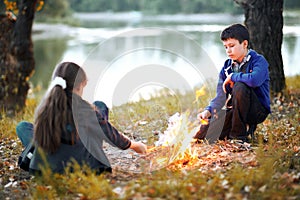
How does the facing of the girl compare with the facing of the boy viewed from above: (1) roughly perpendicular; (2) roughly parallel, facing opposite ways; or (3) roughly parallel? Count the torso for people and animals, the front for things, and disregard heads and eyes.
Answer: roughly parallel, facing opposite ways

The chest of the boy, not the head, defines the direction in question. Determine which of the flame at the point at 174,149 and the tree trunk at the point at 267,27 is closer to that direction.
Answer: the flame

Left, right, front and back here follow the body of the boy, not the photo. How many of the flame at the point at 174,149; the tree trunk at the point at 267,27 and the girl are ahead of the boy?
2

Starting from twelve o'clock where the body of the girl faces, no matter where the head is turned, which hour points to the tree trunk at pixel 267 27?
The tree trunk is roughly at 12 o'clock from the girl.

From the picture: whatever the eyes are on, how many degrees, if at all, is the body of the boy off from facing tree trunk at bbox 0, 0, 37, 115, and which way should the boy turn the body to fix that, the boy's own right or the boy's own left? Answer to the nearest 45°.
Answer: approximately 90° to the boy's own right

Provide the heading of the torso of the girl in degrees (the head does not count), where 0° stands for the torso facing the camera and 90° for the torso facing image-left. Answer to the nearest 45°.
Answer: approximately 225°

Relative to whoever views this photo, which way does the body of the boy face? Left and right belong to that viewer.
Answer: facing the viewer and to the left of the viewer

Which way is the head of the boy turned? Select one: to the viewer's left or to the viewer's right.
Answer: to the viewer's left

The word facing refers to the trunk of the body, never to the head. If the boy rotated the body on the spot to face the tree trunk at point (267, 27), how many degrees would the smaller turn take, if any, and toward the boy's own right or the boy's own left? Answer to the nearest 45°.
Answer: approximately 135° to the boy's own right

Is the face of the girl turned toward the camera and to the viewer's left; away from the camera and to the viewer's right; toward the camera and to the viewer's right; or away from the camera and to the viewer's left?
away from the camera and to the viewer's right

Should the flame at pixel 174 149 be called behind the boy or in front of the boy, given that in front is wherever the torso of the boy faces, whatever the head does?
in front

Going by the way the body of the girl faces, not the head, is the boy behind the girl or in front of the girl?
in front

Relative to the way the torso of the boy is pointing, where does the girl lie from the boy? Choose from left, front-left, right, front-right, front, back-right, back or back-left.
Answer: front

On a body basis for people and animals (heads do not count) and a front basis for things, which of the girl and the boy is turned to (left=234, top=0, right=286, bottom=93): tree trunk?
the girl
